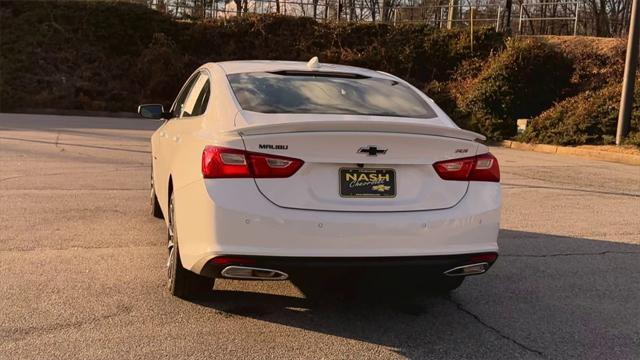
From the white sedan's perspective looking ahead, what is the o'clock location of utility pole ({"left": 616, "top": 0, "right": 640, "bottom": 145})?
The utility pole is roughly at 1 o'clock from the white sedan.

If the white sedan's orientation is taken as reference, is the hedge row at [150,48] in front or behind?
in front

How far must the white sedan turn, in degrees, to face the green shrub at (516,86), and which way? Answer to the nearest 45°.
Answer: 0° — it already faces it

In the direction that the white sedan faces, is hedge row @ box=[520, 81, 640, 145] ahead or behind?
ahead

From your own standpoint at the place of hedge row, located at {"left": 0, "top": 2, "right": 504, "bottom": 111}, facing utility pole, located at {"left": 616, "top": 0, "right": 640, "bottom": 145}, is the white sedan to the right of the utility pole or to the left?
right

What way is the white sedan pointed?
away from the camera

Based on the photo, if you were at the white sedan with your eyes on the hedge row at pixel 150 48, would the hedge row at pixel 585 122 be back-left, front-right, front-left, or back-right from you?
front-right
